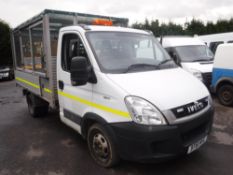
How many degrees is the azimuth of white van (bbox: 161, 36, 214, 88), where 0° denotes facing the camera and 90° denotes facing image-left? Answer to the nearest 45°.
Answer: approximately 315°

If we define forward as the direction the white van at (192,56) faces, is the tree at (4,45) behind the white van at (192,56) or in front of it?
behind

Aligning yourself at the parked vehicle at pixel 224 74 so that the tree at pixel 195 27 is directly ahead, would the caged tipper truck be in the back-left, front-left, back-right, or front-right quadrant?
back-left

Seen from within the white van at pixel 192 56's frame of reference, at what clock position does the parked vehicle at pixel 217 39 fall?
The parked vehicle is roughly at 8 o'clock from the white van.

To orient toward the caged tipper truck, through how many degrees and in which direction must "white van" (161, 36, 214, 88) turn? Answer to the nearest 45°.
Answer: approximately 45° to its right

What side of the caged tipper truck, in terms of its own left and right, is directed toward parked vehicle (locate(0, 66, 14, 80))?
back

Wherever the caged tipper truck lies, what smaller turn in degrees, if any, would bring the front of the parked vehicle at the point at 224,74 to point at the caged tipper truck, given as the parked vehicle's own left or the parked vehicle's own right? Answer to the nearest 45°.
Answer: approximately 90° to the parked vehicle's own right
